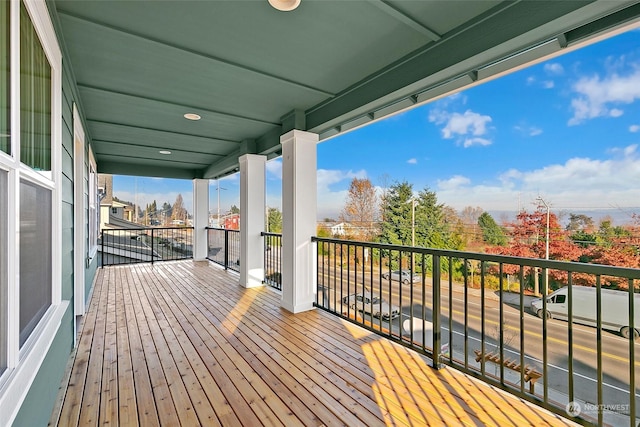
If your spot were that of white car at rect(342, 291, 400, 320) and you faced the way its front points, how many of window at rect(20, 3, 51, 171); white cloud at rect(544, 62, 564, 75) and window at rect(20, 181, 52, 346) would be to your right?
2

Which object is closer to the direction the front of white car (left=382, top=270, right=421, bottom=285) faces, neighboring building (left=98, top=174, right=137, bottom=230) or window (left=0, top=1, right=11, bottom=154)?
the neighboring building

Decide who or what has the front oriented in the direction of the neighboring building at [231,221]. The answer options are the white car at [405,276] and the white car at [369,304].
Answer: the white car at [405,276]

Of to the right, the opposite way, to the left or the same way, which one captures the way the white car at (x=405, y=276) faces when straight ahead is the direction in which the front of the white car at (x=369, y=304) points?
the opposite way

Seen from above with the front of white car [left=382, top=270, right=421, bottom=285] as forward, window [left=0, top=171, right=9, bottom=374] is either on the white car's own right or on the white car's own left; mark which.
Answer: on the white car's own left

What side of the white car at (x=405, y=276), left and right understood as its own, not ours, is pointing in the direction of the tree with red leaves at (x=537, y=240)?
right

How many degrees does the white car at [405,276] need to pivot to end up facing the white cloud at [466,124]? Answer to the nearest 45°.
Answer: approximately 45° to its right

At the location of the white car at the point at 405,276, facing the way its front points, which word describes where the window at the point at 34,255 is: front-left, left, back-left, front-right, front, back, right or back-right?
left

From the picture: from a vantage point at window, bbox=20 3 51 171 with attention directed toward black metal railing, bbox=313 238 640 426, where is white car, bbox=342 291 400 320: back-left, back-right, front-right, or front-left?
front-left

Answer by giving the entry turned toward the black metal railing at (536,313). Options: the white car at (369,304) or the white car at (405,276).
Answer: the white car at (369,304)

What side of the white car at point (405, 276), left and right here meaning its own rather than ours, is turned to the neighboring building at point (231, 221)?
front

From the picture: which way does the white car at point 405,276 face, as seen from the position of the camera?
facing away from the viewer and to the left of the viewer
